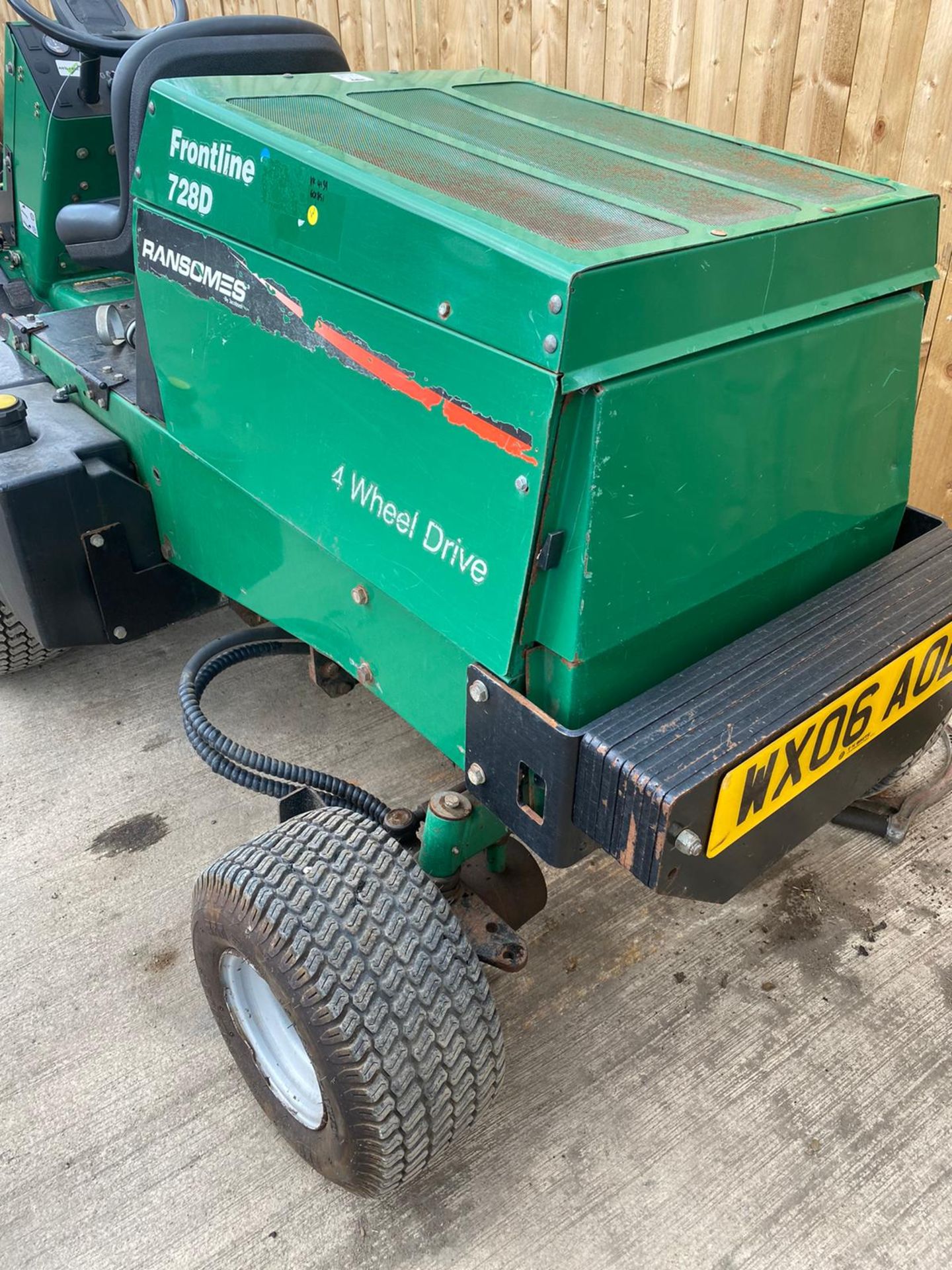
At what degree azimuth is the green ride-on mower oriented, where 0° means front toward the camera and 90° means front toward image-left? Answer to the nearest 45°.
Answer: approximately 135°
